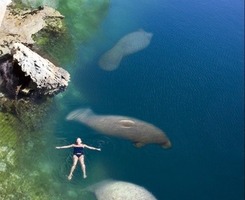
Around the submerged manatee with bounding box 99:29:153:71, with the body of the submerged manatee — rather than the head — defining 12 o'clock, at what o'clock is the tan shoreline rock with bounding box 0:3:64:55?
The tan shoreline rock is roughly at 7 o'clock from the submerged manatee.

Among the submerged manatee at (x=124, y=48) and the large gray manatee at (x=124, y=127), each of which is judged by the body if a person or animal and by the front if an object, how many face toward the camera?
0

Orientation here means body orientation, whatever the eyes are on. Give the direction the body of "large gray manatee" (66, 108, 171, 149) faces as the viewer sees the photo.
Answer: to the viewer's right

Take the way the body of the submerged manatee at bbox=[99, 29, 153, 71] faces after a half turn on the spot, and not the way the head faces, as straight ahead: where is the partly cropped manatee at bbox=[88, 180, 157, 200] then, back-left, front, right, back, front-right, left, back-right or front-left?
front-left

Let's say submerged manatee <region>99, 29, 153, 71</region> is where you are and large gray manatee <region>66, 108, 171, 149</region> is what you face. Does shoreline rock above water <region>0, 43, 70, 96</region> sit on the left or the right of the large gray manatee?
right

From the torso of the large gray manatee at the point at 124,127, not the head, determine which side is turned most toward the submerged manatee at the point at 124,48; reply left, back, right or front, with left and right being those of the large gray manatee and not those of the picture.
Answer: left

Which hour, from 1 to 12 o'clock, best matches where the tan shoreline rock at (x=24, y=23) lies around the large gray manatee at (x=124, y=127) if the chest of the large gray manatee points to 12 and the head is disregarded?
The tan shoreline rock is roughly at 7 o'clock from the large gray manatee.

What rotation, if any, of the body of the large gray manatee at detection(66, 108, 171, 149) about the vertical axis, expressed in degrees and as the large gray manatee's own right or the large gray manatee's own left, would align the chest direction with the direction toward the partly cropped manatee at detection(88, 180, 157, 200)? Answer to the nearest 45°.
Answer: approximately 90° to the large gray manatee's own right

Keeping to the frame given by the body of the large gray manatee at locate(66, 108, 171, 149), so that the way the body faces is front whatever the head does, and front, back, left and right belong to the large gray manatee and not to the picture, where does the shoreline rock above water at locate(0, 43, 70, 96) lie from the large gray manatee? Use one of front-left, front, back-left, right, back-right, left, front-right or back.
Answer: back

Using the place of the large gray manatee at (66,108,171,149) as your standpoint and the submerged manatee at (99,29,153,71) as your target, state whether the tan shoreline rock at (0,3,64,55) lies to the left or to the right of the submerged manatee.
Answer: left

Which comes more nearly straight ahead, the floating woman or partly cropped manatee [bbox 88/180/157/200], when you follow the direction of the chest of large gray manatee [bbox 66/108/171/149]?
the partly cropped manatee
